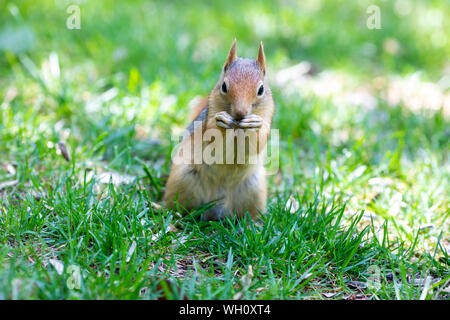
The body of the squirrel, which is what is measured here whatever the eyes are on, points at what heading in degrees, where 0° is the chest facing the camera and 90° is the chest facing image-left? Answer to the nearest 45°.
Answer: approximately 0°
